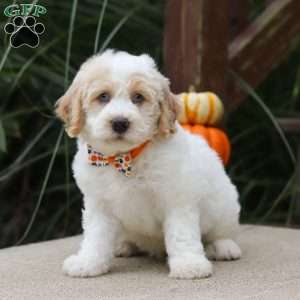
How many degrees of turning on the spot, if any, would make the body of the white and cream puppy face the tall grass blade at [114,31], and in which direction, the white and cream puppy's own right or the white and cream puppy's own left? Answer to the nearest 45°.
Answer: approximately 135° to the white and cream puppy's own right

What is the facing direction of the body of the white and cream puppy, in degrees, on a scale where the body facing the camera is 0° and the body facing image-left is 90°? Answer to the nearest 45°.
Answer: approximately 45°

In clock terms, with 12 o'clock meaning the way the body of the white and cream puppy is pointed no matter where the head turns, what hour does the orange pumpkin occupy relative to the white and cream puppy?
The orange pumpkin is roughly at 5 o'clock from the white and cream puppy.
